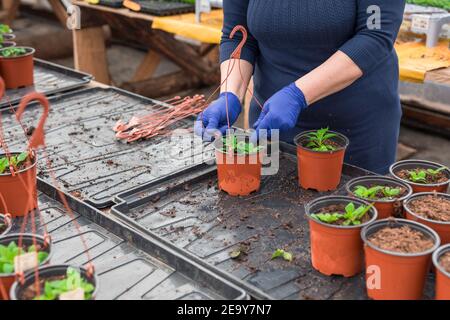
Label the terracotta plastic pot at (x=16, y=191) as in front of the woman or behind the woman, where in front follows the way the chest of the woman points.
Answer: in front

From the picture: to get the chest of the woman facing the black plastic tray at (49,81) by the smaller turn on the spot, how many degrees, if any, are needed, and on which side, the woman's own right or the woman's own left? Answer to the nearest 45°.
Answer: approximately 90° to the woman's own right

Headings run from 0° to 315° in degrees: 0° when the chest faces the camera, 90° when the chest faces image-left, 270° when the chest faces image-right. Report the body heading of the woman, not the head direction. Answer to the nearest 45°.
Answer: approximately 45°

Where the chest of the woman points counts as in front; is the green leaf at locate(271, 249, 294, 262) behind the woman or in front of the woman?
in front

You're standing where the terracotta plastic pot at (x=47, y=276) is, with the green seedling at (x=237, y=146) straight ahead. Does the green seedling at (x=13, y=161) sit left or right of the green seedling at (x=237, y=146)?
left

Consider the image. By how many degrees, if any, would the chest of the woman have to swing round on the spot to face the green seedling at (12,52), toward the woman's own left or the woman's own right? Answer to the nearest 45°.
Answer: approximately 90° to the woman's own right
